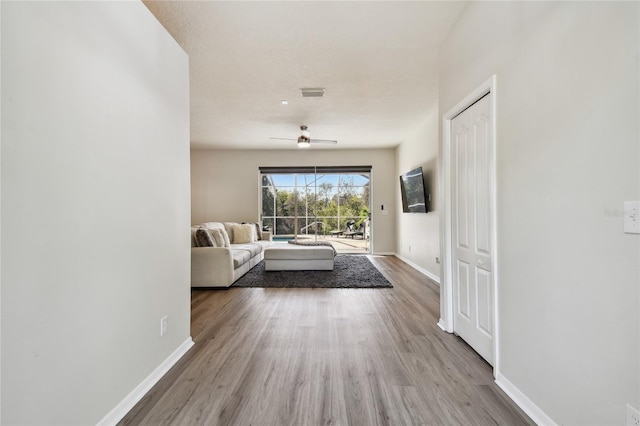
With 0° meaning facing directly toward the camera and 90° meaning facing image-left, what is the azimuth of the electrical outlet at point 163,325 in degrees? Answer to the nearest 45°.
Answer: approximately 315°

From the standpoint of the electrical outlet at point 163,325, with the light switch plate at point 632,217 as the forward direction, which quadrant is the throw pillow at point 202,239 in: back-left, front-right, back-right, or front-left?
back-left

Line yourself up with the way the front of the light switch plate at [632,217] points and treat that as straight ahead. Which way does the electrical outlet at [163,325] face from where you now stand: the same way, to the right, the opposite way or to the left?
the opposite way

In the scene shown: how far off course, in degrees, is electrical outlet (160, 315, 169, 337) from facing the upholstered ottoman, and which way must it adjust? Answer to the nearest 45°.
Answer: approximately 90° to its left

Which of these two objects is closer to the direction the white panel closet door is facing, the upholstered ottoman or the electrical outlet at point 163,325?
the electrical outlet

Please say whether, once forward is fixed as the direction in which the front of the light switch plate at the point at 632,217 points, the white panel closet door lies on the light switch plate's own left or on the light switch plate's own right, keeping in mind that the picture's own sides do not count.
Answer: on the light switch plate's own right

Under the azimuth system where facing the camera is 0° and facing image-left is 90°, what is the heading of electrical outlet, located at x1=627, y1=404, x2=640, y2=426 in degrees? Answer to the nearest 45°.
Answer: approximately 45°

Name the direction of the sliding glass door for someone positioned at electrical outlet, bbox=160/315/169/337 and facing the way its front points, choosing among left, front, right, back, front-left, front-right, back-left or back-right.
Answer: left
